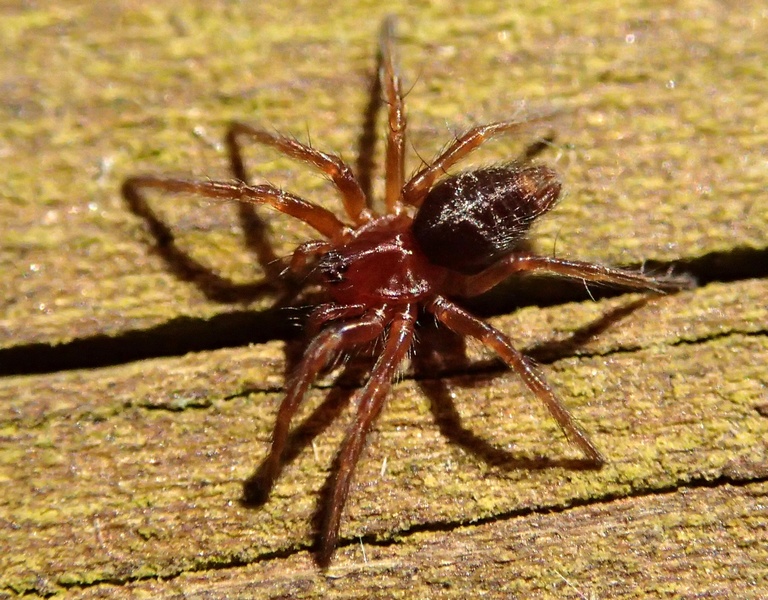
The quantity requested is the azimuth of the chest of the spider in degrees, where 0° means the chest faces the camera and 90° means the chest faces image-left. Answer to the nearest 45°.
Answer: approximately 45°
